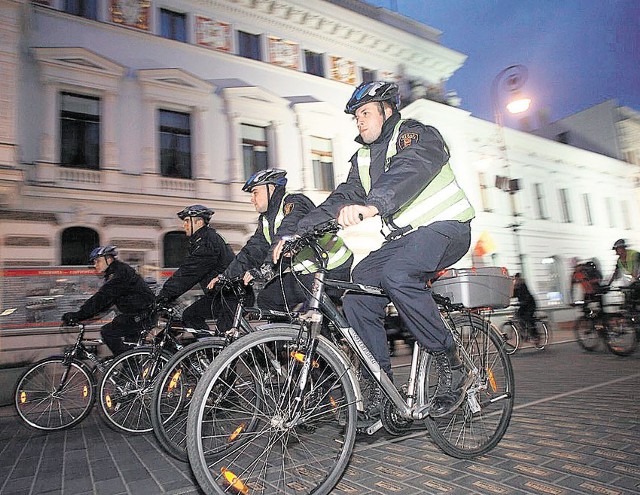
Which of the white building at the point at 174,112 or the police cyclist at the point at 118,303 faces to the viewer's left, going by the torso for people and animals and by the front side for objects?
the police cyclist

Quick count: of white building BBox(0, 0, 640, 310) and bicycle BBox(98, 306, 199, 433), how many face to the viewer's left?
1

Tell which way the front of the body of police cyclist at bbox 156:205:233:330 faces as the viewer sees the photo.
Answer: to the viewer's left

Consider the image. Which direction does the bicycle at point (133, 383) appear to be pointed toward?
to the viewer's left

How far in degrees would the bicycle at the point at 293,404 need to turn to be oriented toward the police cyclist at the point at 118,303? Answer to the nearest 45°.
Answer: approximately 90° to its right

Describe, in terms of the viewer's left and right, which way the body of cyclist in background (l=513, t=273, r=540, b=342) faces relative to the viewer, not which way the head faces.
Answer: facing to the left of the viewer

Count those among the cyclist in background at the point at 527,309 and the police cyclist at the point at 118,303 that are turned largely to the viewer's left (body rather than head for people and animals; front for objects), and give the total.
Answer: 2

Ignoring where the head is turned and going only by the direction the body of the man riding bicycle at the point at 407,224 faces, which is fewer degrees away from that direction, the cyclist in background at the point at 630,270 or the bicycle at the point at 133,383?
the bicycle

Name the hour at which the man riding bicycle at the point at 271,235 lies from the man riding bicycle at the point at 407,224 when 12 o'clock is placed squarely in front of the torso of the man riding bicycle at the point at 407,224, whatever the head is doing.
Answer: the man riding bicycle at the point at 271,235 is roughly at 3 o'clock from the man riding bicycle at the point at 407,224.

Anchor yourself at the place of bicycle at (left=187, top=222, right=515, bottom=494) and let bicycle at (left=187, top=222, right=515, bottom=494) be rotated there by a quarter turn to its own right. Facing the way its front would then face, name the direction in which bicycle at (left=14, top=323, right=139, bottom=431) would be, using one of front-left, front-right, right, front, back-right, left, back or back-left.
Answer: front

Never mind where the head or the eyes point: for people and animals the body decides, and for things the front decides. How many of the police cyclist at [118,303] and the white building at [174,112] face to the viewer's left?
1

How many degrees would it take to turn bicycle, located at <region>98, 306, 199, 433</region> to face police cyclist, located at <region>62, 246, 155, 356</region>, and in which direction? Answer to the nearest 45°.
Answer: approximately 90° to its right

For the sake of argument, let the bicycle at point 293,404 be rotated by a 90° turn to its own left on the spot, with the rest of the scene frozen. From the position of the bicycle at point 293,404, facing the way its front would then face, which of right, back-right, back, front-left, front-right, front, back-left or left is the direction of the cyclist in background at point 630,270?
left

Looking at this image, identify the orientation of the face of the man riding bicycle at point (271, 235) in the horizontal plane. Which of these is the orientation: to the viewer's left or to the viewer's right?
to the viewer's left

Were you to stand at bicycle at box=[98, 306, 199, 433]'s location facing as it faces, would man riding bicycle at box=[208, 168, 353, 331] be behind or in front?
behind

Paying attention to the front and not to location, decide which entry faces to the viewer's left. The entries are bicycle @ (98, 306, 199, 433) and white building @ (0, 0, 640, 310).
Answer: the bicycle

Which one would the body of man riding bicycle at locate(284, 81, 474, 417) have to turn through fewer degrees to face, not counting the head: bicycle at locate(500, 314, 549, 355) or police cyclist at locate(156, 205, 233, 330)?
the police cyclist

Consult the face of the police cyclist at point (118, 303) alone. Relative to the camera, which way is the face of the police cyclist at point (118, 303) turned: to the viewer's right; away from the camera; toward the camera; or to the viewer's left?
to the viewer's left
